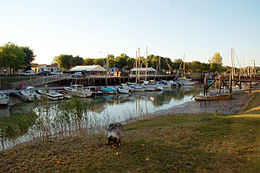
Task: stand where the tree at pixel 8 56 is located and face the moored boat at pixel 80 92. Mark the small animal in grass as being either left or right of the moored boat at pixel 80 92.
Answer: right
